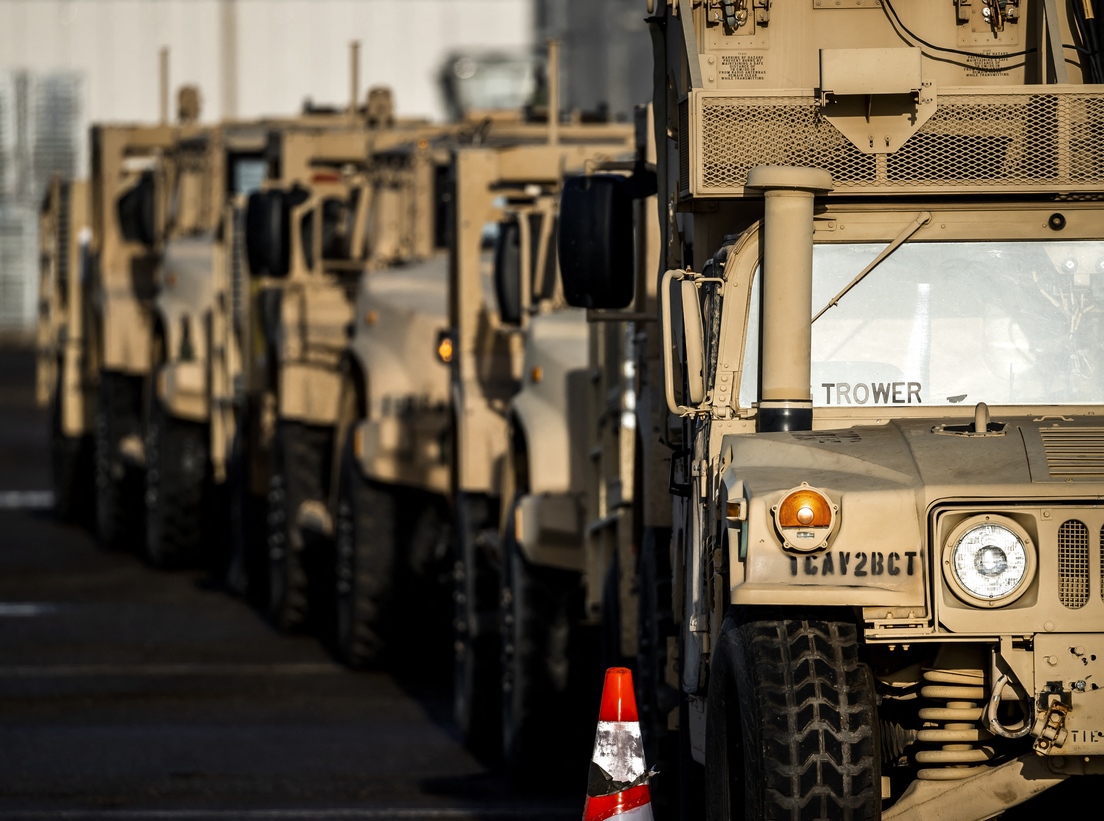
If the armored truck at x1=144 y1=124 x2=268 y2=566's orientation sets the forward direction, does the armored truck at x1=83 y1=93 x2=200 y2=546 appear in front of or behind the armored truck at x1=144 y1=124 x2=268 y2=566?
behind

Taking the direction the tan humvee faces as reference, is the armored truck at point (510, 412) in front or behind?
behind

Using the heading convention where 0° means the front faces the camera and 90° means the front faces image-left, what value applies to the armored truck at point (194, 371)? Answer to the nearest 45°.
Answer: approximately 0°

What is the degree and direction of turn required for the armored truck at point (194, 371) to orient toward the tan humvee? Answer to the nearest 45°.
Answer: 0° — it already faces it

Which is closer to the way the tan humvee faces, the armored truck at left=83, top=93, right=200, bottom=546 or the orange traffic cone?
the orange traffic cone

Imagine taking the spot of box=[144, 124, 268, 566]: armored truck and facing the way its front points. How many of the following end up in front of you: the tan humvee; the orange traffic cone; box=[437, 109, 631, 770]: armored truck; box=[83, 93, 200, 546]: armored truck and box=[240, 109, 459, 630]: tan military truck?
4

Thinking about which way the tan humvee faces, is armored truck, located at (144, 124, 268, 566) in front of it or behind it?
behind

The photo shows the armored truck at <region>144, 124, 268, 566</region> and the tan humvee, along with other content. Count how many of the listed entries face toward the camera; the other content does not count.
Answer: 2

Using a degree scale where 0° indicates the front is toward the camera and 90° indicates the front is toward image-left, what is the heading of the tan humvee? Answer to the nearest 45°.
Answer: approximately 0°

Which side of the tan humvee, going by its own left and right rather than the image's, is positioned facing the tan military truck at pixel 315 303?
back

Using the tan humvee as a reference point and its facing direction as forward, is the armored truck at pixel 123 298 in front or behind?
behind

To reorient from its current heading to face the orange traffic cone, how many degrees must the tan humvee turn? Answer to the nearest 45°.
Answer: approximately 45° to its right
